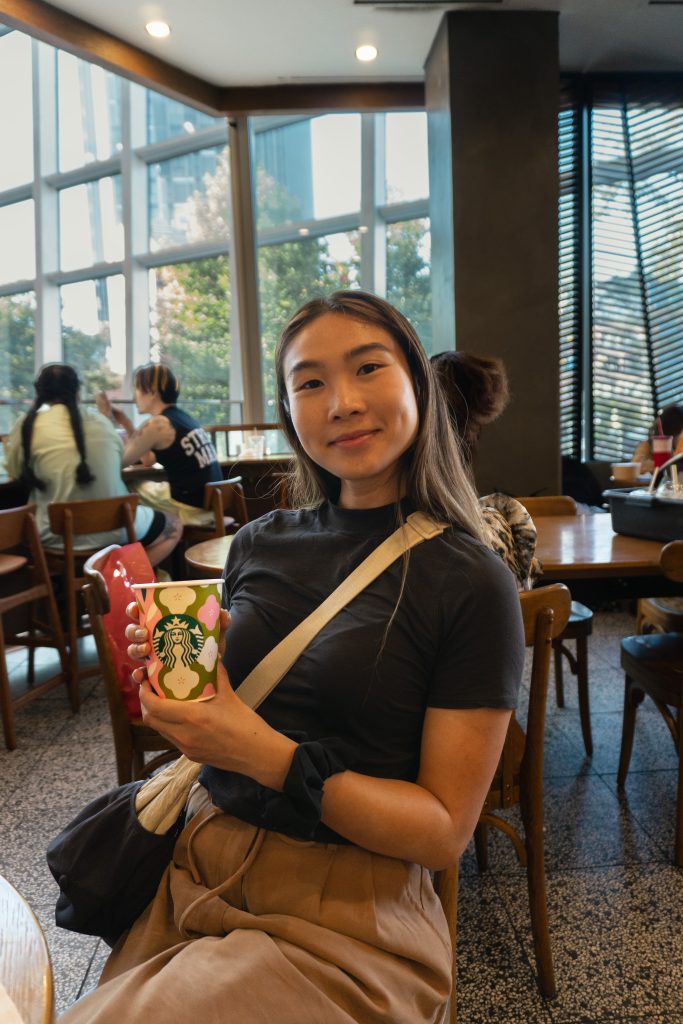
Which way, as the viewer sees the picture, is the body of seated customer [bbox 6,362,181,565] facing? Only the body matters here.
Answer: away from the camera

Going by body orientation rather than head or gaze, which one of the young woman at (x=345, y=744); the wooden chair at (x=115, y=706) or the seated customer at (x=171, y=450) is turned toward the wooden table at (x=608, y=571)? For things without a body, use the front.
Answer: the wooden chair

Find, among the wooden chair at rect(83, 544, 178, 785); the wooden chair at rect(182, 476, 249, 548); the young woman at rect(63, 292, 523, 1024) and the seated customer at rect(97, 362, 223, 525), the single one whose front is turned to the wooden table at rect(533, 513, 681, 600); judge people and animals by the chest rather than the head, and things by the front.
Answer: the wooden chair at rect(83, 544, 178, 785)

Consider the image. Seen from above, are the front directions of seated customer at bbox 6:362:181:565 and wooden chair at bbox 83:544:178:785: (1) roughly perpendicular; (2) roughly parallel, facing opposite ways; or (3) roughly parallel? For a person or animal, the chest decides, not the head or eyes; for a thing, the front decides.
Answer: roughly perpendicular

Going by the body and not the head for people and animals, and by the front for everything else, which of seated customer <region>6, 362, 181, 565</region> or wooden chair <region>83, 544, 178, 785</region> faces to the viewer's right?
the wooden chair

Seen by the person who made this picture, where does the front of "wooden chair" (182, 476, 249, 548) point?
facing away from the viewer and to the left of the viewer

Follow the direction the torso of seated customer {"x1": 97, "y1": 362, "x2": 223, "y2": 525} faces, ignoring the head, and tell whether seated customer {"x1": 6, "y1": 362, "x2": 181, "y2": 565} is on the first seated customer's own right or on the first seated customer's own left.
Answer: on the first seated customer's own left

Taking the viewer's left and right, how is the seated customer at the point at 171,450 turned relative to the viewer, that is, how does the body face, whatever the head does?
facing away from the viewer and to the left of the viewer

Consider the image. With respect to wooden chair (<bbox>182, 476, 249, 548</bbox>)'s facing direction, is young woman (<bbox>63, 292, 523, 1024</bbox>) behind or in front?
behind

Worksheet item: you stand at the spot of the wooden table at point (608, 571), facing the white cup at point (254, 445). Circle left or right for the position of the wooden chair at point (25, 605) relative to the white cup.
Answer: left

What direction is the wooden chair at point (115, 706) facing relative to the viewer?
to the viewer's right
